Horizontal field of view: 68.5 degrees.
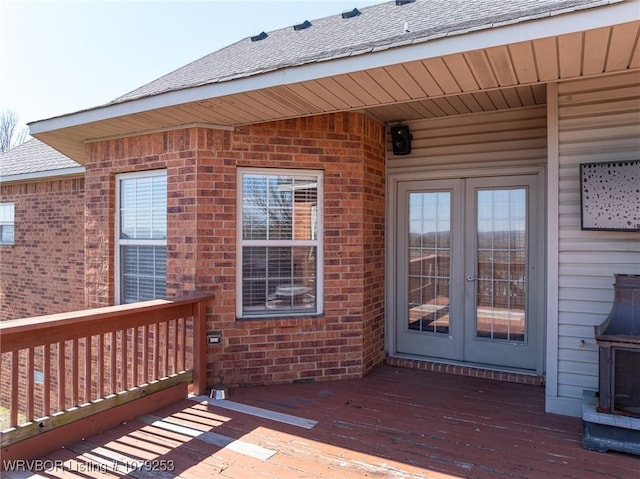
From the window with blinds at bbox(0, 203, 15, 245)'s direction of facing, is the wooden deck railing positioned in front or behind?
in front

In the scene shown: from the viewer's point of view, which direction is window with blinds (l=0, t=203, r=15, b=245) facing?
toward the camera

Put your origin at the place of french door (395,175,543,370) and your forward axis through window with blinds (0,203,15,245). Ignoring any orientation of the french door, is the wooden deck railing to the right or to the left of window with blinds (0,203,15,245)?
left

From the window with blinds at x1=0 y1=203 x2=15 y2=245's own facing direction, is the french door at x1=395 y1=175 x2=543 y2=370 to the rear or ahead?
ahead

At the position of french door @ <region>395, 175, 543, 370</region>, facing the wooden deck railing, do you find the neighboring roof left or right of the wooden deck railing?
right
